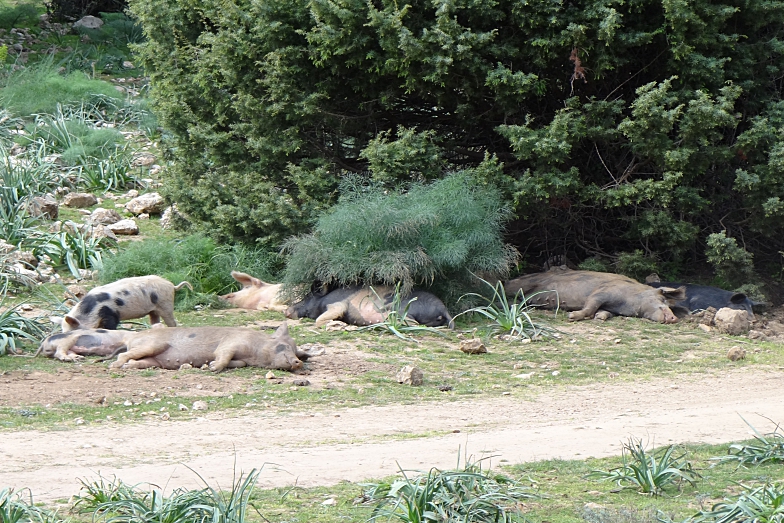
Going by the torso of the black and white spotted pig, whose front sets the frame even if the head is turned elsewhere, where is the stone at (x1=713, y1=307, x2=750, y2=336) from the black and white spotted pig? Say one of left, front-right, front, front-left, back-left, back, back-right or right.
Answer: back

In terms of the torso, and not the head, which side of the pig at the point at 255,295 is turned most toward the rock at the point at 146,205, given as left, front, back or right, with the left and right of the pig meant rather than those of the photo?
right

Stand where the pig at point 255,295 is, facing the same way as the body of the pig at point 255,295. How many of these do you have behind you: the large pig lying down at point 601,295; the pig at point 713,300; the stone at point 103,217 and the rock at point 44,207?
2

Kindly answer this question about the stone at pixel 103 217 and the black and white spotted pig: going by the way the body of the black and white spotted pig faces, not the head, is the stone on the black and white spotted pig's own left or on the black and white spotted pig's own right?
on the black and white spotted pig's own right

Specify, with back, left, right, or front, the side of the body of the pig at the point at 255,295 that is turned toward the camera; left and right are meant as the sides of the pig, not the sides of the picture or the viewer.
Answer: left

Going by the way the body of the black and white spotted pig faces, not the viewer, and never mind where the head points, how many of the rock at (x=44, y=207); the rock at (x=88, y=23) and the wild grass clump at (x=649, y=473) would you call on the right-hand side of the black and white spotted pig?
2

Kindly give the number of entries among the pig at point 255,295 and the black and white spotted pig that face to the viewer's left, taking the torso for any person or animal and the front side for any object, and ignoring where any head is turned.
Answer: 2

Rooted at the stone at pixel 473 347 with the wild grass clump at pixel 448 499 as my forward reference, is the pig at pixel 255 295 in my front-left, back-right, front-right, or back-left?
back-right

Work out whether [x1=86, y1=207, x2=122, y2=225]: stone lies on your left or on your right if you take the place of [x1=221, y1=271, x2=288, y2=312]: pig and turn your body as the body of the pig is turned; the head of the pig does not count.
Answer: on your right

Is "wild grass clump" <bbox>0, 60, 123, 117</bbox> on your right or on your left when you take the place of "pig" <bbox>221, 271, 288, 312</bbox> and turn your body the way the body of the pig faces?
on your right

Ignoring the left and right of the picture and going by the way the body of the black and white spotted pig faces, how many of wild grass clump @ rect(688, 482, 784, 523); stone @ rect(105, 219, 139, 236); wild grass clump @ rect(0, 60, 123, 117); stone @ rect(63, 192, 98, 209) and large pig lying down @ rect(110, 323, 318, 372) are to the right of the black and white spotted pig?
3

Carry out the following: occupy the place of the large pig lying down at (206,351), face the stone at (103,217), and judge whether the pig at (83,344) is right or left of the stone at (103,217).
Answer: left

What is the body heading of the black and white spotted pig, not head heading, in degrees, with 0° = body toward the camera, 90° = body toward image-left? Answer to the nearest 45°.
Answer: approximately 90°
